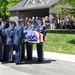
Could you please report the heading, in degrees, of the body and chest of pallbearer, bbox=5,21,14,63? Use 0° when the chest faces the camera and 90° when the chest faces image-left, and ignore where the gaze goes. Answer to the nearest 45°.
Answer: approximately 225°

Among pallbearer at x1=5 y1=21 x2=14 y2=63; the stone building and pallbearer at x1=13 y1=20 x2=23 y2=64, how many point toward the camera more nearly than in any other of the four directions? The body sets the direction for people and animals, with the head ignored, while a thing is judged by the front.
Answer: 1

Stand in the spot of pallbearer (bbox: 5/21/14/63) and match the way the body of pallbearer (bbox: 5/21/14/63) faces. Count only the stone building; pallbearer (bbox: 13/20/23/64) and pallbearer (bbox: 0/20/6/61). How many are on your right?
1

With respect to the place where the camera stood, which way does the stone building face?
facing the viewer

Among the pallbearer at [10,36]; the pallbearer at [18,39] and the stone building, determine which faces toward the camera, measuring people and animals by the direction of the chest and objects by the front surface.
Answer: the stone building

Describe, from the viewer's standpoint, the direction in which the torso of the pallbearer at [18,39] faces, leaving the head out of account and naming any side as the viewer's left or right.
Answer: facing away from the viewer and to the right of the viewer

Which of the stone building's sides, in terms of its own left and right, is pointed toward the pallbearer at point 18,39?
front

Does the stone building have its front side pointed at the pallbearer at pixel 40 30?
yes

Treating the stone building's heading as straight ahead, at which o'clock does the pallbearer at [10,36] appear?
The pallbearer is roughly at 12 o'clock from the stone building.

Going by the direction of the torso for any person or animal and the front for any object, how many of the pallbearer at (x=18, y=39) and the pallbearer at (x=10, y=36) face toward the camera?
0

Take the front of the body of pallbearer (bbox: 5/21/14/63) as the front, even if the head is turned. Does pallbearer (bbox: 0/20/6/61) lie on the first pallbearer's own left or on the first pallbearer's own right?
on the first pallbearer's own left
